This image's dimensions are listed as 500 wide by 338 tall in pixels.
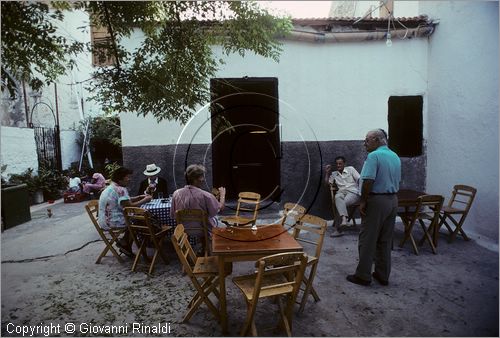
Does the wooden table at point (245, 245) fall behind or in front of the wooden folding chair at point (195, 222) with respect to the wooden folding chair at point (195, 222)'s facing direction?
behind

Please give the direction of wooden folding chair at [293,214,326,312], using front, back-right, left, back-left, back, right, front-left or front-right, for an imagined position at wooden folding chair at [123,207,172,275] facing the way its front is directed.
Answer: right

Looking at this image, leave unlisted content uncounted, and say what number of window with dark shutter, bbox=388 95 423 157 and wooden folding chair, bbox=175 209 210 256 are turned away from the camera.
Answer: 1

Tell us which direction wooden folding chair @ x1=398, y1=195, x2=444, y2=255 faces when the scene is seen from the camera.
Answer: facing away from the viewer and to the left of the viewer

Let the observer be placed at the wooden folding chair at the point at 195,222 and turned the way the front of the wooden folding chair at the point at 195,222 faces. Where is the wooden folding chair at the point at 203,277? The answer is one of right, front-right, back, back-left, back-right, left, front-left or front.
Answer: back

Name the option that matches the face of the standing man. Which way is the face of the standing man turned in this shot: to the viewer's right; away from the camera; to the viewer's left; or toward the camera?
to the viewer's left

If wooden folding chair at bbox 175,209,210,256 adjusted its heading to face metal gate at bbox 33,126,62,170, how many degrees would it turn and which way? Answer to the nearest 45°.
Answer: approximately 45° to its left

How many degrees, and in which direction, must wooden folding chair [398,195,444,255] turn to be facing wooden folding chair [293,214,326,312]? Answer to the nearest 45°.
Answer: approximately 90° to its left

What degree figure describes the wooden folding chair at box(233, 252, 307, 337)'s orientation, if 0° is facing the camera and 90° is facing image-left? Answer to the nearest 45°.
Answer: approximately 135°

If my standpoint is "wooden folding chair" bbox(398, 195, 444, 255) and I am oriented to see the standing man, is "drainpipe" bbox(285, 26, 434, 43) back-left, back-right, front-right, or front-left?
back-right

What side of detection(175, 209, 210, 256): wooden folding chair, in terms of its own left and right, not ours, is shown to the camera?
back

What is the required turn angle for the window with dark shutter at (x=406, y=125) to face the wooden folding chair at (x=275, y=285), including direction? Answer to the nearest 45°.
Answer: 0° — it already faces it
